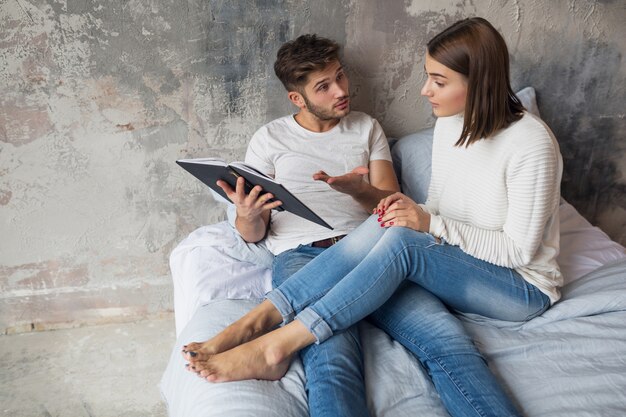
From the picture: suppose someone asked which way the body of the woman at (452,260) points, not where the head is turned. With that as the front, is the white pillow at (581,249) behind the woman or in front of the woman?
behind

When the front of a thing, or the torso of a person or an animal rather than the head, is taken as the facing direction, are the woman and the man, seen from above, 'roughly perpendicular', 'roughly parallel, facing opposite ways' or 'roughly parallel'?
roughly perpendicular

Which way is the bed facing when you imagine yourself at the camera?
facing the viewer

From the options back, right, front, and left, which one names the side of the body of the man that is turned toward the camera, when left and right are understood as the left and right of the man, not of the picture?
front

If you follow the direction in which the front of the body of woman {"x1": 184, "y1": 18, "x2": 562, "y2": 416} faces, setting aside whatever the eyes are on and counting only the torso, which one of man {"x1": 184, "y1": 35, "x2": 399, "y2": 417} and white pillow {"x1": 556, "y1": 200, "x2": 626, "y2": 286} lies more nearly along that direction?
the man

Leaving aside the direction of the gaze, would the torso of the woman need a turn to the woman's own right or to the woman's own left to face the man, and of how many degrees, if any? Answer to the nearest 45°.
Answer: approximately 45° to the woman's own right

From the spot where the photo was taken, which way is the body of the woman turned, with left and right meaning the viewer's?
facing to the left of the viewer

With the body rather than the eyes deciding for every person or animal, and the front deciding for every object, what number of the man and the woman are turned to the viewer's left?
1

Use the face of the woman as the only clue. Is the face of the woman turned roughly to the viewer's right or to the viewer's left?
to the viewer's left
